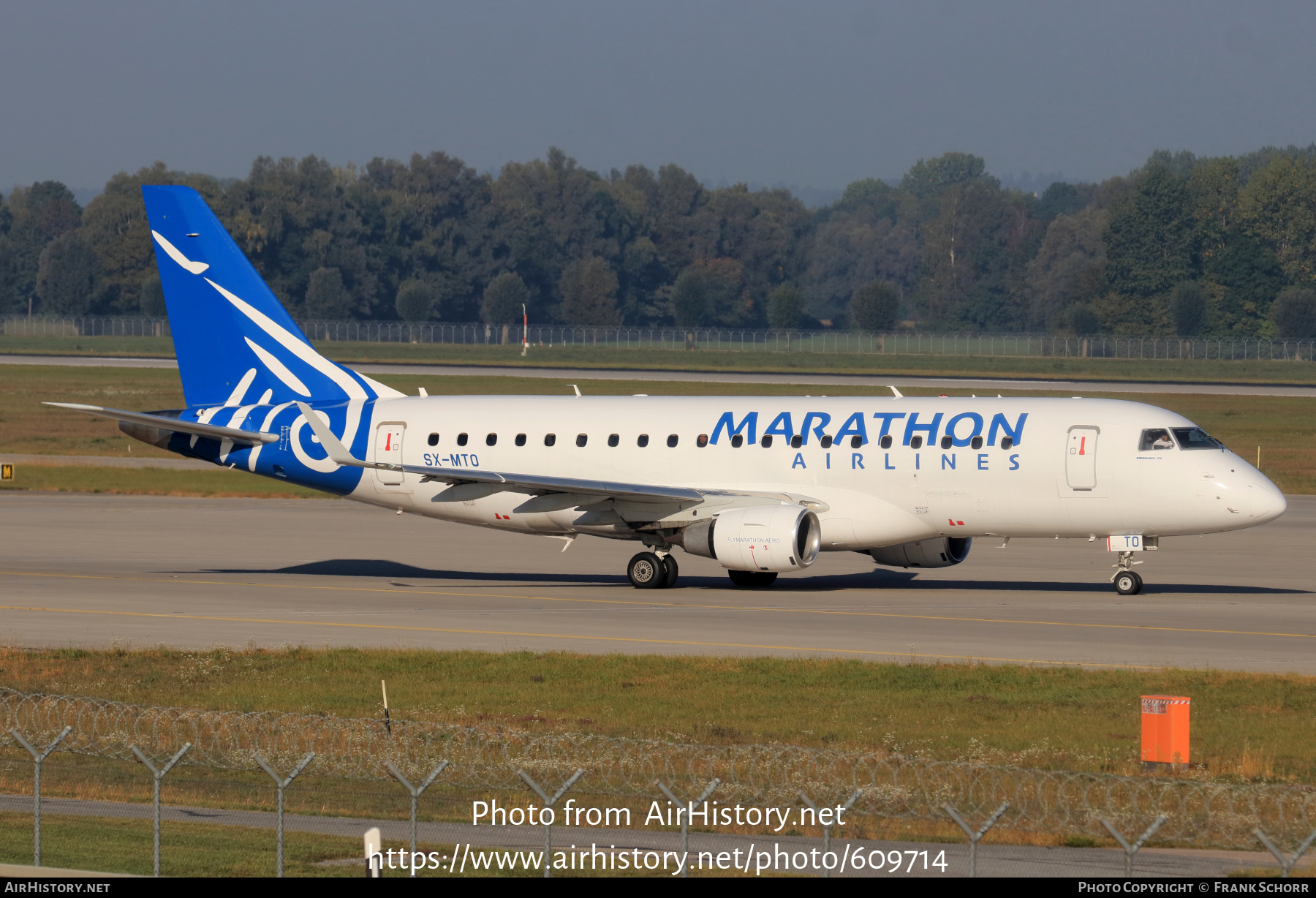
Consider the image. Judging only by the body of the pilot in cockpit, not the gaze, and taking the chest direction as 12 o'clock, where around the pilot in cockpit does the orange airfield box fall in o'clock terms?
The orange airfield box is roughly at 3 o'clock from the pilot in cockpit.

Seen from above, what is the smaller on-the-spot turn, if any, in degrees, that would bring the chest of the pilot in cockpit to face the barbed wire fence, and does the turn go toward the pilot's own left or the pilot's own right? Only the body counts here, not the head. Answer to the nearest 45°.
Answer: approximately 90° to the pilot's own right

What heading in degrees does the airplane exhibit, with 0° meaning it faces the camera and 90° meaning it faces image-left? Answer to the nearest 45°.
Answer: approximately 315°

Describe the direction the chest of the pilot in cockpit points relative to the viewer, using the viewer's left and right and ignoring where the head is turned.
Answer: facing to the right of the viewer
